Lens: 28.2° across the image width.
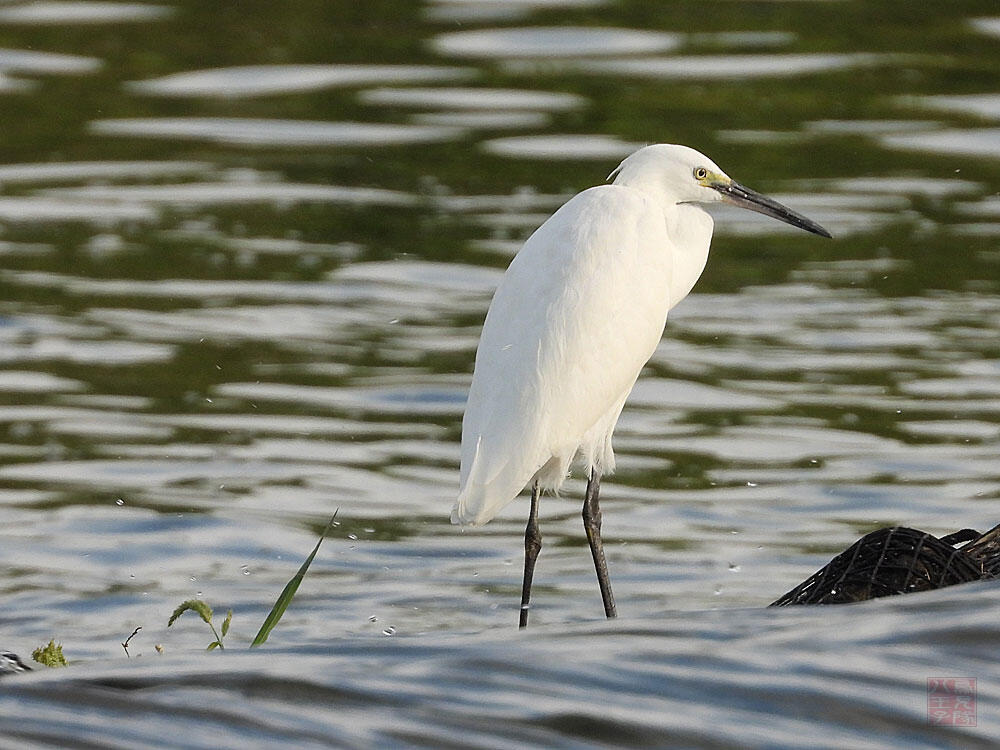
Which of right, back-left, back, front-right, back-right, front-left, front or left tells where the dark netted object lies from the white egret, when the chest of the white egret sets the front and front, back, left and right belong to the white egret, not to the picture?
front-right

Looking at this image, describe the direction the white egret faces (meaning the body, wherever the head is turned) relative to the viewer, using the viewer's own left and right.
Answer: facing to the right of the viewer
